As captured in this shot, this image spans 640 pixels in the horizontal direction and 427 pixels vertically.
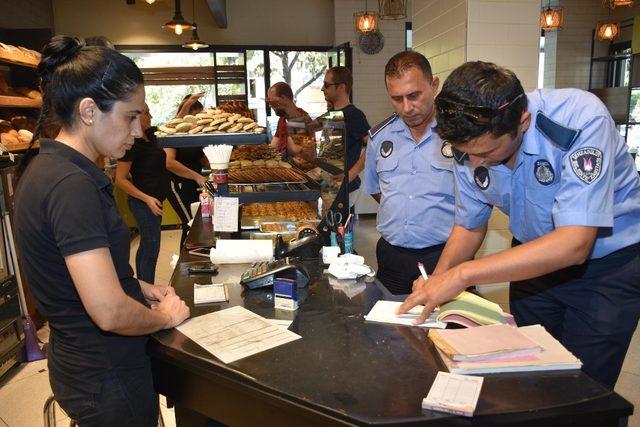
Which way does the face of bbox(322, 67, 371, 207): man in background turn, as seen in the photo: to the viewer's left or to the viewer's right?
to the viewer's left

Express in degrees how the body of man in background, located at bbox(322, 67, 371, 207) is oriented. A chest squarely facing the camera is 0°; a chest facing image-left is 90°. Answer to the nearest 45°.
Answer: approximately 90°

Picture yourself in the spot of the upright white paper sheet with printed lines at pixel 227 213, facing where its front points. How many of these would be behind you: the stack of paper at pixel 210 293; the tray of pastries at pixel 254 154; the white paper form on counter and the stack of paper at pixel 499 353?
1

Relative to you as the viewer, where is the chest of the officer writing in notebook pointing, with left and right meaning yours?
facing the viewer and to the left of the viewer

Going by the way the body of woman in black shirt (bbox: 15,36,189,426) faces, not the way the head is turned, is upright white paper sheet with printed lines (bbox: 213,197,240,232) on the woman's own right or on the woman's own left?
on the woman's own left

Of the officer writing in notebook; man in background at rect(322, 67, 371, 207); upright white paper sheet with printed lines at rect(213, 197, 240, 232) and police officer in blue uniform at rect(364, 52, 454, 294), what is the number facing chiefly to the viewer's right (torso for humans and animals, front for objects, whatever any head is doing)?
0

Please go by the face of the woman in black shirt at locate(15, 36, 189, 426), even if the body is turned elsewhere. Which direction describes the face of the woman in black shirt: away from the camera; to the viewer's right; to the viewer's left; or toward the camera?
to the viewer's right

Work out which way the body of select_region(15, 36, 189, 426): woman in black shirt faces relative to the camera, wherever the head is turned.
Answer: to the viewer's right

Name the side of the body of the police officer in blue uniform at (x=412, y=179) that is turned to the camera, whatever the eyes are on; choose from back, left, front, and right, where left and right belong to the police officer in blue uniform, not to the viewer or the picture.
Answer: front

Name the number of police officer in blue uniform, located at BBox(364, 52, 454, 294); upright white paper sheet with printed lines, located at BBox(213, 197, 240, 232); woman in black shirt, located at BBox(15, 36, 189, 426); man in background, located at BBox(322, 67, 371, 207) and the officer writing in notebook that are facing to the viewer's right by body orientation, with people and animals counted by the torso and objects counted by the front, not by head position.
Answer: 1

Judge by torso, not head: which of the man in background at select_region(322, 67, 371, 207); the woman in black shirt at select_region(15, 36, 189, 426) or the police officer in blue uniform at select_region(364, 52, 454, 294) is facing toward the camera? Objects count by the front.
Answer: the police officer in blue uniform

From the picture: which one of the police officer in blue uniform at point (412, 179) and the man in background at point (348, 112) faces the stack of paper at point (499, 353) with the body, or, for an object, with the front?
the police officer in blue uniform

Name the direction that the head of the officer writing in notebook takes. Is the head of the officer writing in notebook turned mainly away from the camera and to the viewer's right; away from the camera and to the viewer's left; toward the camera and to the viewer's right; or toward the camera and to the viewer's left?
toward the camera and to the viewer's left

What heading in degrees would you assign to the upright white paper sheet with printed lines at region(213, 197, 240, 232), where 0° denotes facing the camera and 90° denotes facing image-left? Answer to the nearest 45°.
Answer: approximately 0°
